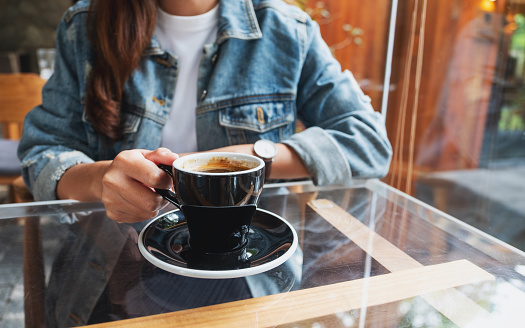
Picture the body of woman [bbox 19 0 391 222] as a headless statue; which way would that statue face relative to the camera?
toward the camera

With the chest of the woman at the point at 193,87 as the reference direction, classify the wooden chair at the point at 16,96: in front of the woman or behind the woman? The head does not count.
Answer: behind
